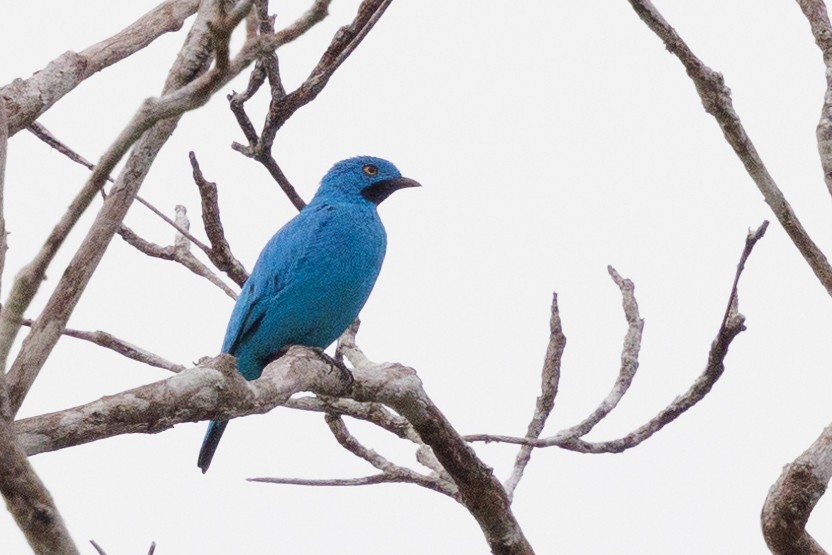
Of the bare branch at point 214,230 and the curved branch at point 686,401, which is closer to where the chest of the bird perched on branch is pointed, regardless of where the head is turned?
the curved branch

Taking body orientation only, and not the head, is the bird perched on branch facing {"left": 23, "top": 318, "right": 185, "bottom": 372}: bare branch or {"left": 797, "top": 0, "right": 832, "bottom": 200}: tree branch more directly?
the tree branch

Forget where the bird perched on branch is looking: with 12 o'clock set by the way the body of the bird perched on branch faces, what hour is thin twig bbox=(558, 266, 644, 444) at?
The thin twig is roughly at 1 o'clock from the bird perched on branch.

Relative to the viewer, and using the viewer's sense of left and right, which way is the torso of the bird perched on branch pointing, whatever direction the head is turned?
facing to the right of the viewer

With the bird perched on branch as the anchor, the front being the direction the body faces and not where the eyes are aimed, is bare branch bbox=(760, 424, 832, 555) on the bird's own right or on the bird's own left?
on the bird's own right

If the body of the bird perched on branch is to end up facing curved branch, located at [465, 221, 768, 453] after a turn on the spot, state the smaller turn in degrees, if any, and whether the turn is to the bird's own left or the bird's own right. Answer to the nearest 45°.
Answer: approximately 45° to the bird's own right
